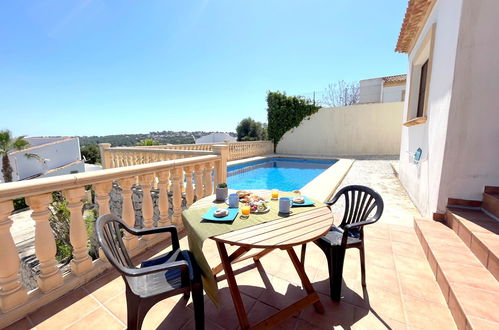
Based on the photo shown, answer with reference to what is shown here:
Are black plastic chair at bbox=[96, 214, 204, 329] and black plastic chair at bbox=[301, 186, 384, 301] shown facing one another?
yes

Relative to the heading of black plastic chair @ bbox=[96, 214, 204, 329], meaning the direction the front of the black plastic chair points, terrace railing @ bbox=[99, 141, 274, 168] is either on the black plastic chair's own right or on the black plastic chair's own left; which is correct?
on the black plastic chair's own left

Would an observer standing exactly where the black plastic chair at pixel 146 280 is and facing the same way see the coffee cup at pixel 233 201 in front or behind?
in front

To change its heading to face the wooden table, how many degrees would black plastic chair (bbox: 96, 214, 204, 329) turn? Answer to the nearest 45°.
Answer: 0° — it already faces it

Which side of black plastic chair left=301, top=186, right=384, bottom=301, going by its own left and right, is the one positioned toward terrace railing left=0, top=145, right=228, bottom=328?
front

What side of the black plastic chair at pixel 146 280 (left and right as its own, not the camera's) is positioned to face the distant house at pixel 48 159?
left

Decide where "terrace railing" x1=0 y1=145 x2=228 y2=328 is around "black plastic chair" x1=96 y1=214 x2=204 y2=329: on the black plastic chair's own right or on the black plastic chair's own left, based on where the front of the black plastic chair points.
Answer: on the black plastic chair's own left

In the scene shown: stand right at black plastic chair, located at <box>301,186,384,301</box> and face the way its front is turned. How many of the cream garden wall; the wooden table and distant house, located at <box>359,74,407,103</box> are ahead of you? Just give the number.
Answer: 1

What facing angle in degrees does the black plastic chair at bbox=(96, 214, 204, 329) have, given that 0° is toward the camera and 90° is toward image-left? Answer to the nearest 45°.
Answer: approximately 270°

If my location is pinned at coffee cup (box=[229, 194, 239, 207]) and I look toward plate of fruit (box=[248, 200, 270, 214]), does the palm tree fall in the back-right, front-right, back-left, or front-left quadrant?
back-left

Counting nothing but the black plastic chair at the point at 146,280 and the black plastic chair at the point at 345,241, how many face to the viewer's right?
1

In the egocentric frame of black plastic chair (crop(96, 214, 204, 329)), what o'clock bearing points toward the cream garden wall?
The cream garden wall is roughly at 11 o'clock from the black plastic chair.

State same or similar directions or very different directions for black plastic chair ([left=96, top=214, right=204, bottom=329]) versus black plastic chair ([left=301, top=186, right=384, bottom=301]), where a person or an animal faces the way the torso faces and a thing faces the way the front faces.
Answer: very different directions

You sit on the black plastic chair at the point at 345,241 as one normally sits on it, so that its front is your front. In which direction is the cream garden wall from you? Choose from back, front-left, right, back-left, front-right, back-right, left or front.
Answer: back-right

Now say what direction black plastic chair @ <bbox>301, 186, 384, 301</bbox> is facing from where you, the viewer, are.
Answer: facing the viewer and to the left of the viewer

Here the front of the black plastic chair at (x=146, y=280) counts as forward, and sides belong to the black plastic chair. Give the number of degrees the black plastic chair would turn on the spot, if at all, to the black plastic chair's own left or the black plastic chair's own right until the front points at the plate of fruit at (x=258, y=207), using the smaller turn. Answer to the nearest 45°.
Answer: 0° — it already faces it
